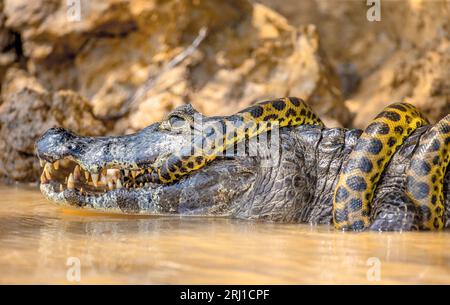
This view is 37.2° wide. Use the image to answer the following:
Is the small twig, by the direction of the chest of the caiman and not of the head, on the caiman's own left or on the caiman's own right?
on the caiman's own right

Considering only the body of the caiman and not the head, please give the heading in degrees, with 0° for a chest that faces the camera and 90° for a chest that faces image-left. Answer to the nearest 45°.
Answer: approximately 90°
